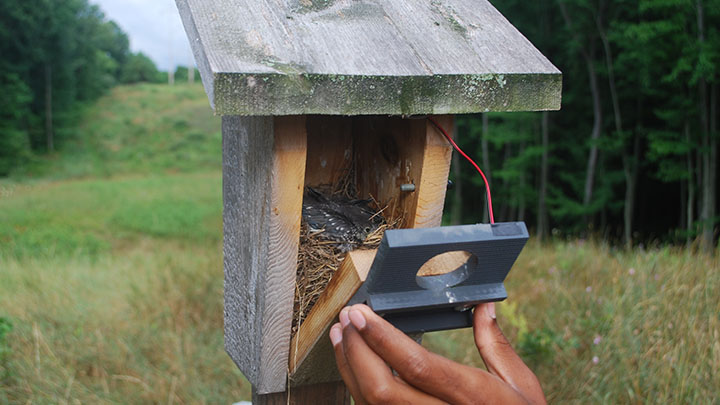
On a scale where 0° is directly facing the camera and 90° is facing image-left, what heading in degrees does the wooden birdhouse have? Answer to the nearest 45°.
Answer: approximately 0°
